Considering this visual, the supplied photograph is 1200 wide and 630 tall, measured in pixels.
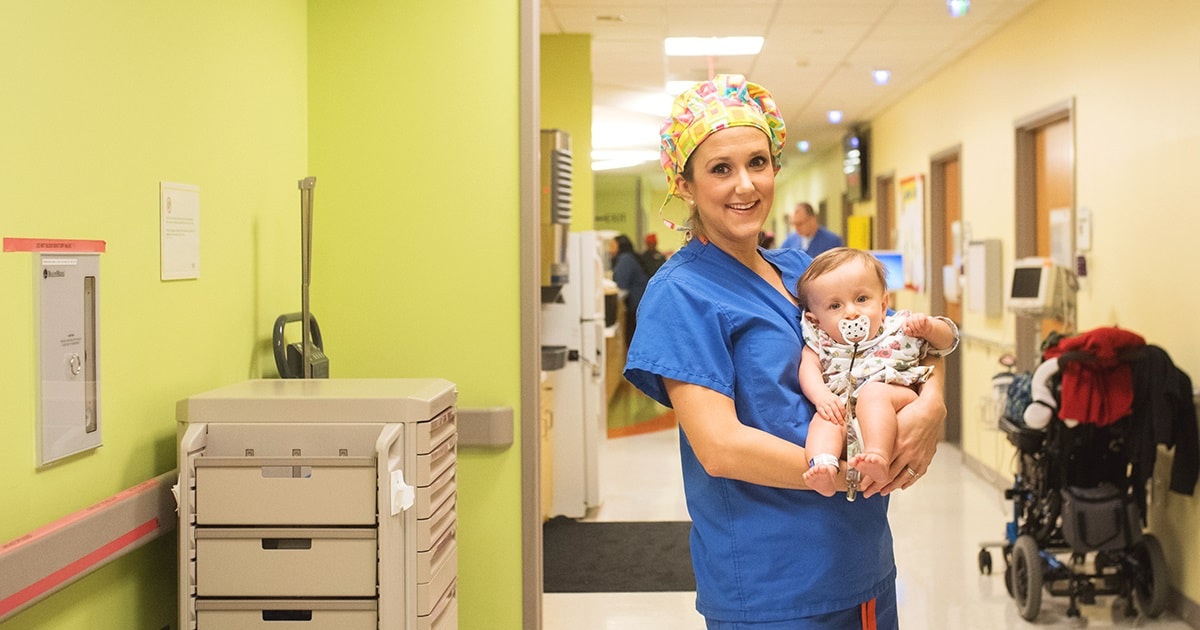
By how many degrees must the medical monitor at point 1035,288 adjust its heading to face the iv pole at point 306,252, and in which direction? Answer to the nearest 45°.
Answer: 0° — it already faces it

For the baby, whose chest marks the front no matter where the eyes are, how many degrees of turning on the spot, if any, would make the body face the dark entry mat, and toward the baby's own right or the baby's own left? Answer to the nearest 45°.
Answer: approximately 180°

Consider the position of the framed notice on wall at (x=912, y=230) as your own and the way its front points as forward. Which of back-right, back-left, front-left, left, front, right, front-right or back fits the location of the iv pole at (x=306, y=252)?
left

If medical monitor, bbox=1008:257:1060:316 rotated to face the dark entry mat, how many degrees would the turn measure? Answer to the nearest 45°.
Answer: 0° — it already faces it

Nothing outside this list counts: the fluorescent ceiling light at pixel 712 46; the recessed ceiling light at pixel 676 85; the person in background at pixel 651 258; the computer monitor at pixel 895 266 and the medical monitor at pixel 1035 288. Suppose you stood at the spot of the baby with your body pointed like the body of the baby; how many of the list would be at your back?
5

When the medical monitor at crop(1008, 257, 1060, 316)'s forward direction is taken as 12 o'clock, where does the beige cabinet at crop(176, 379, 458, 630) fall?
The beige cabinet is roughly at 11 o'clock from the medical monitor.

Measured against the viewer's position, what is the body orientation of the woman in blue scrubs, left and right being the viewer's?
facing the viewer and to the right of the viewer

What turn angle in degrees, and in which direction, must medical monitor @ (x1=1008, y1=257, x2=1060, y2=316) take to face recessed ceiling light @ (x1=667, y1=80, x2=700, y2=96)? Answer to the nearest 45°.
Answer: approximately 90° to its right

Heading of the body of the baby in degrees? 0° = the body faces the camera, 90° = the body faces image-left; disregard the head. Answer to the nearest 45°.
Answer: approximately 0°

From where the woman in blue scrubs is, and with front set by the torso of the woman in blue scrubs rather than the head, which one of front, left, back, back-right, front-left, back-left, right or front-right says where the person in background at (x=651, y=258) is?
back-left

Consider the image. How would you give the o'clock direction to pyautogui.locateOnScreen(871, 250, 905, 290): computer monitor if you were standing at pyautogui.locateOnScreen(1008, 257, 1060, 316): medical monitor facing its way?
pyautogui.locateOnScreen(871, 250, 905, 290): computer monitor is roughly at 4 o'clock from pyautogui.locateOnScreen(1008, 257, 1060, 316): medical monitor.

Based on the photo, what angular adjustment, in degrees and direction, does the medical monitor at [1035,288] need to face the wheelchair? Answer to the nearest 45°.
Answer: approximately 45° to its left

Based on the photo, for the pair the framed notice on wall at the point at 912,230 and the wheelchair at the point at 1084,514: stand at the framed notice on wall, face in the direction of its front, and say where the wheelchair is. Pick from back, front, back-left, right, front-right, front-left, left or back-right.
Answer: left

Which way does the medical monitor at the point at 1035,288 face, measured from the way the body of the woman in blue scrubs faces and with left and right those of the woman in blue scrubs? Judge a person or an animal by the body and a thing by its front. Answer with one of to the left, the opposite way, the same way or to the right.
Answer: to the right
